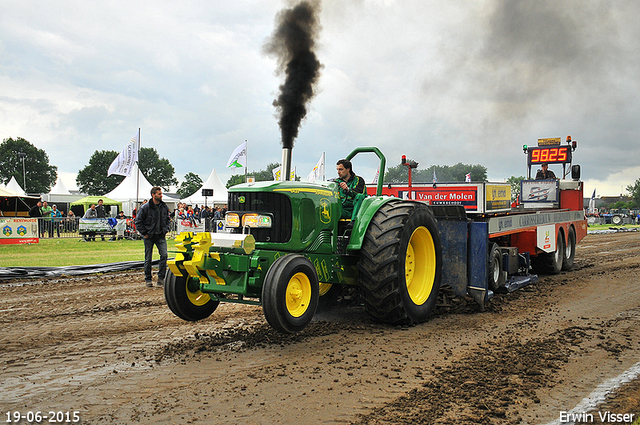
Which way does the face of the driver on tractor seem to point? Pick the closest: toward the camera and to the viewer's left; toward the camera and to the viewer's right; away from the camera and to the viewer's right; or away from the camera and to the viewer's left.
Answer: toward the camera and to the viewer's left

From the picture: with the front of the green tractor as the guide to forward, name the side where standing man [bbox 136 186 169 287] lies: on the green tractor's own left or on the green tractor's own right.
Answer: on the green tractor's own right

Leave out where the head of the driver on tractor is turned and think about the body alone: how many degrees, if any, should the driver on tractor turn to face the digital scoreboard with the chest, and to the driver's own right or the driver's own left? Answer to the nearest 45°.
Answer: approximately 180°

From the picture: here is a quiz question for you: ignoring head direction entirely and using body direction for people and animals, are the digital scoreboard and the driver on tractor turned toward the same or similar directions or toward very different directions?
same or similar directions

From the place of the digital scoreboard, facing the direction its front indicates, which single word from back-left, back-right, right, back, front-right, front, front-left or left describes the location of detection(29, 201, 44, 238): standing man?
right

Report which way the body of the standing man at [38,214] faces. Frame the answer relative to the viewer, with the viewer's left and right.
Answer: facing the viewer

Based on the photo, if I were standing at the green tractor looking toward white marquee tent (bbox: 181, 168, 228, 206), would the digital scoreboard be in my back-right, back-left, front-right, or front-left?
front-right

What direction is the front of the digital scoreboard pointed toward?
toward the camera

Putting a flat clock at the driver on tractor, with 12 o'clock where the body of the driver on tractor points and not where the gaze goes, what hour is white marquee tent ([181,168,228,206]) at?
The white marquee tent is roughly at 4 o'clock from the driver on tractor.

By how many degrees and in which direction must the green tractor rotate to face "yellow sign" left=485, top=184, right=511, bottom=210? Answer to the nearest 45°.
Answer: approximately 180°

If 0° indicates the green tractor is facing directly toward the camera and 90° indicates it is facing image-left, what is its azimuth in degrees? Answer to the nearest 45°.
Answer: approximately 45°

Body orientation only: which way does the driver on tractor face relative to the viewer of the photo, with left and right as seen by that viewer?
facing the viewer and to the left of the viewer

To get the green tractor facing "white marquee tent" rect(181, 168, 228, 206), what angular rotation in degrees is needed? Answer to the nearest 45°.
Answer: approximately 135° to its right
